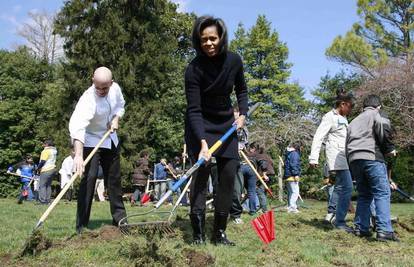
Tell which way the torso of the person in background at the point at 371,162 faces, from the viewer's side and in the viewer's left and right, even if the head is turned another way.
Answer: facing away from the viewer and to the right of the viewer

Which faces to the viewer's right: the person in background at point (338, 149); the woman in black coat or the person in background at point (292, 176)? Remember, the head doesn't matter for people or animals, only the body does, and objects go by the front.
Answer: the person in background at point (338, 149)

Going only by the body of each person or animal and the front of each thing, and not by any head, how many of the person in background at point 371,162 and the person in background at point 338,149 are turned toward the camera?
0

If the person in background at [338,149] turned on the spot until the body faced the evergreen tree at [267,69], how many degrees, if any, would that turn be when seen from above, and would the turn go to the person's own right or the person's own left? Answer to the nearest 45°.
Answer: approximately 90° to the person's own left

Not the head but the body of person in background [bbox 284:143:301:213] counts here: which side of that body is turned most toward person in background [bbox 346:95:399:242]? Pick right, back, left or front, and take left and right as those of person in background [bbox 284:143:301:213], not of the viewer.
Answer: left

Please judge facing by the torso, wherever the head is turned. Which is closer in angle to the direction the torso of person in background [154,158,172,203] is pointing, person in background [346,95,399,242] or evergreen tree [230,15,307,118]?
the person in background

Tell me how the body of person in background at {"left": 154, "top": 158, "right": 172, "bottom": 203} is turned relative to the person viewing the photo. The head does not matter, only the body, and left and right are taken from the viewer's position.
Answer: facing the viewer and to the right of the viewer

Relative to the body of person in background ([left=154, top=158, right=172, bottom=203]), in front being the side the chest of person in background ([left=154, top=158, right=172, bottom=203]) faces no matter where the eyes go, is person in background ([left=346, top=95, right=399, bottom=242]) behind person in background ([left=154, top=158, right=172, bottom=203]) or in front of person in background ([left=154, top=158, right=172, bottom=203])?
in front
